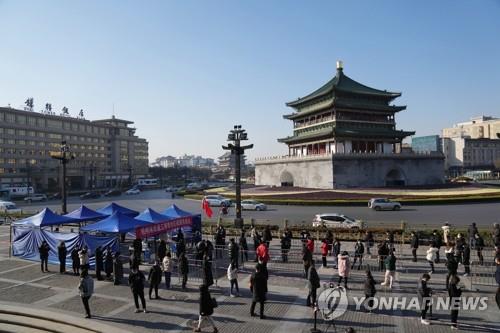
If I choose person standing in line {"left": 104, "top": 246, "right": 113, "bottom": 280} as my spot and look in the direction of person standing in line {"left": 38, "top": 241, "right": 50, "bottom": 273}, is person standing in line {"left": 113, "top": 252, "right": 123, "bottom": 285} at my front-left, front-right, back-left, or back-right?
back-left

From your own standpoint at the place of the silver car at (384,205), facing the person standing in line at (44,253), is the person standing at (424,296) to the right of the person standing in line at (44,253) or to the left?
left

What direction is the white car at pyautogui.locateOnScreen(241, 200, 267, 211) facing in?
to the viewer's right

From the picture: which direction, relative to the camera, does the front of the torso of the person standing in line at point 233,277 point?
away from the camera

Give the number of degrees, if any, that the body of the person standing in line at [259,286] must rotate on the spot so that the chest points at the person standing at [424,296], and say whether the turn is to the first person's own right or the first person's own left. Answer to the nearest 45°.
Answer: approximately 90° to the first person's own right

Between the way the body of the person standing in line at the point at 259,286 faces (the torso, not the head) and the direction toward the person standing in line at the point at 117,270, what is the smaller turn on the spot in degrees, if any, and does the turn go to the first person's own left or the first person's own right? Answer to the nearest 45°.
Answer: approximately 45° to the first person's own left

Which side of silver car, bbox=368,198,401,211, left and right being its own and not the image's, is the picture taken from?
right
